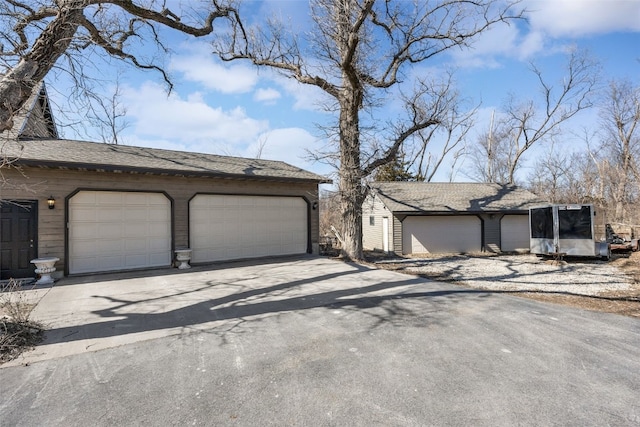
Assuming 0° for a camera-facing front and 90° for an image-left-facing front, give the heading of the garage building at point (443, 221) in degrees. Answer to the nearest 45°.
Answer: approximately 0°

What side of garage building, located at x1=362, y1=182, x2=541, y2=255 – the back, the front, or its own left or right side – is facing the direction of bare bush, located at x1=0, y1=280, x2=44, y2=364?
front

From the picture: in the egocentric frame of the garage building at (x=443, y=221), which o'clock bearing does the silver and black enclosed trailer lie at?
The silver and black enclosed trailer is roughly at 10 o'clock from the garage building.

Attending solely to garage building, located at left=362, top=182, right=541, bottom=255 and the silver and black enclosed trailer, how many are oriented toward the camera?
1

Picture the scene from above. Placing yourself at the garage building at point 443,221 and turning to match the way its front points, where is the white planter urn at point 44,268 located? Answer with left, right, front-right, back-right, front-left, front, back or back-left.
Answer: front-right
